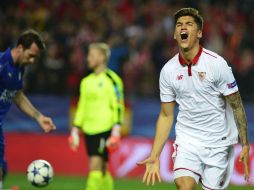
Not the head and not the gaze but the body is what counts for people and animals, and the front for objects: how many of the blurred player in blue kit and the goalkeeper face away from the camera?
0

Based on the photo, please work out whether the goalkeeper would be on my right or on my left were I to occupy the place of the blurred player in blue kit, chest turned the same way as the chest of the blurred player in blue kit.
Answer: on my left

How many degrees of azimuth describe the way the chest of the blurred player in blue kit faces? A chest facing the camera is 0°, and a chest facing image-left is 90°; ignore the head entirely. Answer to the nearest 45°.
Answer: approximately 315°

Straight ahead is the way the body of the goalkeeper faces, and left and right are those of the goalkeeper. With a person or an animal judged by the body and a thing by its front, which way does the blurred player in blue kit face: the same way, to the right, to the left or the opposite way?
to the left

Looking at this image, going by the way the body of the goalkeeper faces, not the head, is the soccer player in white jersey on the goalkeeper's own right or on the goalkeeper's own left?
on the goalkeeper's own left

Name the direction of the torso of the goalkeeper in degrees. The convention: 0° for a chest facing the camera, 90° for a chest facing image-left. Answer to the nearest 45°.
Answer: approximately 45°

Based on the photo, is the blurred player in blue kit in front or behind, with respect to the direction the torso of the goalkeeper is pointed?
in front
